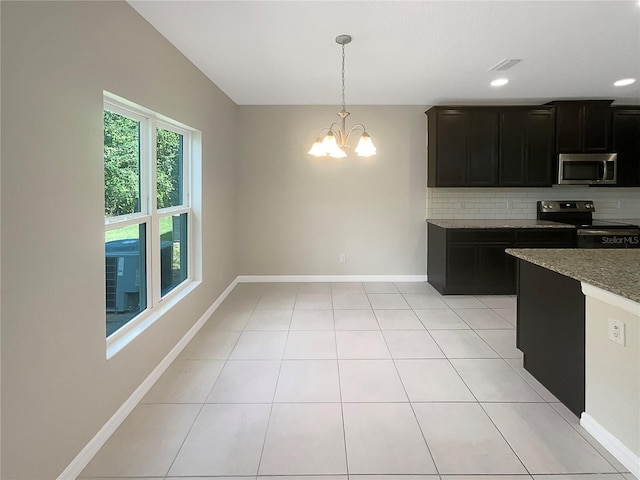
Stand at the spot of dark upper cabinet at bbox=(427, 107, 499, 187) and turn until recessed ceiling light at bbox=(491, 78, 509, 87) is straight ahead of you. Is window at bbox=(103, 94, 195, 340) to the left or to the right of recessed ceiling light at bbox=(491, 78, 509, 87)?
right

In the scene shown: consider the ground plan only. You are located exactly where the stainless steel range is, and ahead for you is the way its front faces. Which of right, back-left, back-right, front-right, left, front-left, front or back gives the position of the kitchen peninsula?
front-right

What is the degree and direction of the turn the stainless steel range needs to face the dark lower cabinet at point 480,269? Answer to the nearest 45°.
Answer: approximately 90° to its right

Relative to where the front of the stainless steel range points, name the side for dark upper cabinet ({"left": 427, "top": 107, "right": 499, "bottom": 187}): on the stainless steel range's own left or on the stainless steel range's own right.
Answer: on the stainless steel range's own right

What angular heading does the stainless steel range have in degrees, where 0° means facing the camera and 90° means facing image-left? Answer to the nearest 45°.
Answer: approximately 315°
